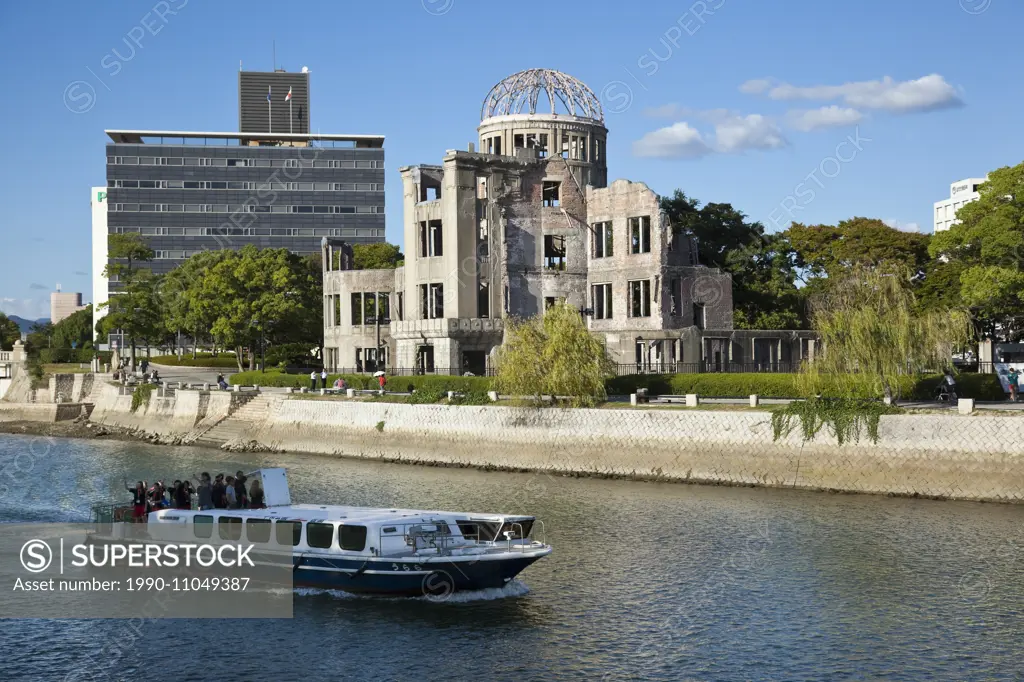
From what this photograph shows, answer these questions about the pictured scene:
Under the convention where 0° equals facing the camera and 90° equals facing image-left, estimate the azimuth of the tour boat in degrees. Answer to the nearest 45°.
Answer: approximately 315°
